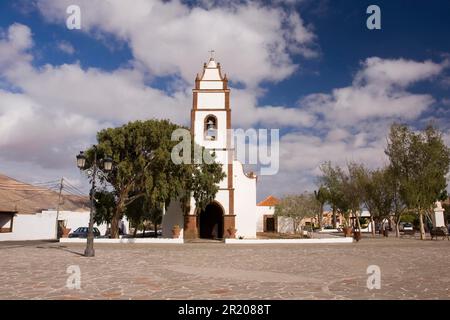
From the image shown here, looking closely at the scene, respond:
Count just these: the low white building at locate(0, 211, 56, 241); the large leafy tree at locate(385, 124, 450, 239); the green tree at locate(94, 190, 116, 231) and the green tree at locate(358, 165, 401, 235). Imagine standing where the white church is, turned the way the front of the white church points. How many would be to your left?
2

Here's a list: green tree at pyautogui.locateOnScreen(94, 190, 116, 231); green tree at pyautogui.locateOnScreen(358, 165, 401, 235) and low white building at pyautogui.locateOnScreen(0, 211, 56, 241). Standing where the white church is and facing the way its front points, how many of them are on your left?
1

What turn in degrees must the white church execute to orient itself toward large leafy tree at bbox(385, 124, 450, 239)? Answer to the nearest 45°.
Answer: approximately 90° to its left

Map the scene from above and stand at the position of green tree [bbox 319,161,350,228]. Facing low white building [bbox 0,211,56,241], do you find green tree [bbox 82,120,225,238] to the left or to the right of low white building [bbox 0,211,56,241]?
left

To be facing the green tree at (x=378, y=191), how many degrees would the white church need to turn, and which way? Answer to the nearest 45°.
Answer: approximately 90° to its left

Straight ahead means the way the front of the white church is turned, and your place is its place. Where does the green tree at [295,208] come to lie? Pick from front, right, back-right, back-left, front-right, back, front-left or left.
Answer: back-left

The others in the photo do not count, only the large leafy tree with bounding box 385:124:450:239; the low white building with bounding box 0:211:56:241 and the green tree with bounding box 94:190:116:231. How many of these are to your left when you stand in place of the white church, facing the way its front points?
1

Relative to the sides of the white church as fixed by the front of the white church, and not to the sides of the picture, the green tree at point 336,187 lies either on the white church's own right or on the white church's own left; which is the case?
on the white church's own left

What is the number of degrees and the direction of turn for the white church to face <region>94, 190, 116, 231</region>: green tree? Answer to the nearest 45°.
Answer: approximately 45° to its right

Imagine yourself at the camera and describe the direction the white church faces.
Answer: facing the viewer

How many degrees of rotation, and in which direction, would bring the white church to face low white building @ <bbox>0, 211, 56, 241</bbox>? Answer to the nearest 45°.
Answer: approximately 135° to its right
